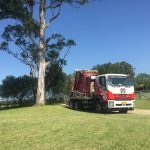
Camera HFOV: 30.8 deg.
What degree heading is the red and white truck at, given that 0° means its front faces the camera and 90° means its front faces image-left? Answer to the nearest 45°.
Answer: approximately 315°
